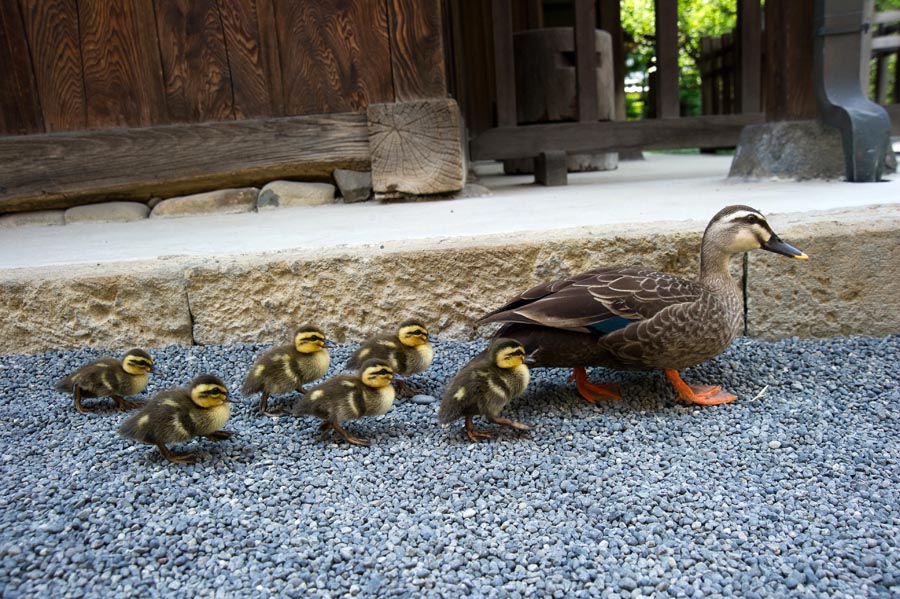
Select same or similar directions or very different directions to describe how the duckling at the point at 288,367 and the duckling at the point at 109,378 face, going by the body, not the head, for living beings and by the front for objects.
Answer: same or similar directions

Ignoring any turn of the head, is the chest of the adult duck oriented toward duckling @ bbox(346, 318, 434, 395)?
no

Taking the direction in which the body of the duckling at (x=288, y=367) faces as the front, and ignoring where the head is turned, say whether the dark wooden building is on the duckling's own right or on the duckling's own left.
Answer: on the duckling's own left

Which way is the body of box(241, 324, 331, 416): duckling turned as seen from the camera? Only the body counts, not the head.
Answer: to the viewer's right

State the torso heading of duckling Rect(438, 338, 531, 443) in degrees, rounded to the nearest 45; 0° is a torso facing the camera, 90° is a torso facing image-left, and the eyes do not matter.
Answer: approximately 270°

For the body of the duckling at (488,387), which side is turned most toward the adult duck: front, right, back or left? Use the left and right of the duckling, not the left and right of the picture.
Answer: front

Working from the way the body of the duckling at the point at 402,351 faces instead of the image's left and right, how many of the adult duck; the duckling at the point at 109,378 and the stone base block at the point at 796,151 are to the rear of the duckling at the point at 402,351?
1

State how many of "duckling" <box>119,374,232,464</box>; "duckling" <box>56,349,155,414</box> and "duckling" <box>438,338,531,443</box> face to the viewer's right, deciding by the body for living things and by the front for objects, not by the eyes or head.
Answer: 3

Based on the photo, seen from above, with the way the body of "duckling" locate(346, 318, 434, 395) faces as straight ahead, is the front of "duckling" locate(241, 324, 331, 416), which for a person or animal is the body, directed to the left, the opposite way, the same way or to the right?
the same way

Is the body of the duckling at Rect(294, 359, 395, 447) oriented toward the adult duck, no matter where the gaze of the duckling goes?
yes

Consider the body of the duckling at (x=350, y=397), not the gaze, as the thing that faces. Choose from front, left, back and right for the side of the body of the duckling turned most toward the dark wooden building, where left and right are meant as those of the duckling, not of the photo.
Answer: left

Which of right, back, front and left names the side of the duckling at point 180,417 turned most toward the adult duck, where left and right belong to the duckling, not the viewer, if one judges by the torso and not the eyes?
front

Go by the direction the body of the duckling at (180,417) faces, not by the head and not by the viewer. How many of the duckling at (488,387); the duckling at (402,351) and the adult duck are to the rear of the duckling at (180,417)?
0

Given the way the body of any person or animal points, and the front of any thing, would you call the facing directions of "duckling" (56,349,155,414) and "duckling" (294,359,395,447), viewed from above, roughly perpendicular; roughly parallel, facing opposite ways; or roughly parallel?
roughly parallel

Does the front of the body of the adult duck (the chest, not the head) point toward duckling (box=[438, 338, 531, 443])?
no

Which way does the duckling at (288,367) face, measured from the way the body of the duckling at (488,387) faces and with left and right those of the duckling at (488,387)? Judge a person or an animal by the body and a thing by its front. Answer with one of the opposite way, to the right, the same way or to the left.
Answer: the same way

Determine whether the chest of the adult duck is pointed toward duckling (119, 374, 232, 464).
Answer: no
